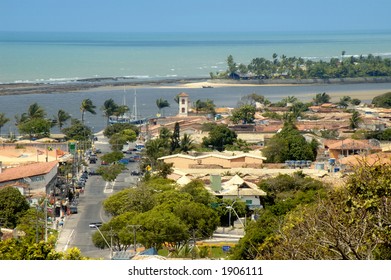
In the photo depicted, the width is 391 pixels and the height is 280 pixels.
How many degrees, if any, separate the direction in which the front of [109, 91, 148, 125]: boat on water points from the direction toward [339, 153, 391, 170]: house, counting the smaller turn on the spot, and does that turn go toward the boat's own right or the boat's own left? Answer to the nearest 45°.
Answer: approximately 90° to the boat's own right

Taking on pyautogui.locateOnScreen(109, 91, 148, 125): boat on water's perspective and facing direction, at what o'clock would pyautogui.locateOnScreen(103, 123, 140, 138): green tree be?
The green tree is roughly at 3 o'clock from the boat on water.

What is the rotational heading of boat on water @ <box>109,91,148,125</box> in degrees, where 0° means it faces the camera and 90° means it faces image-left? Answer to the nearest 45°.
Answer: approximately 270°
